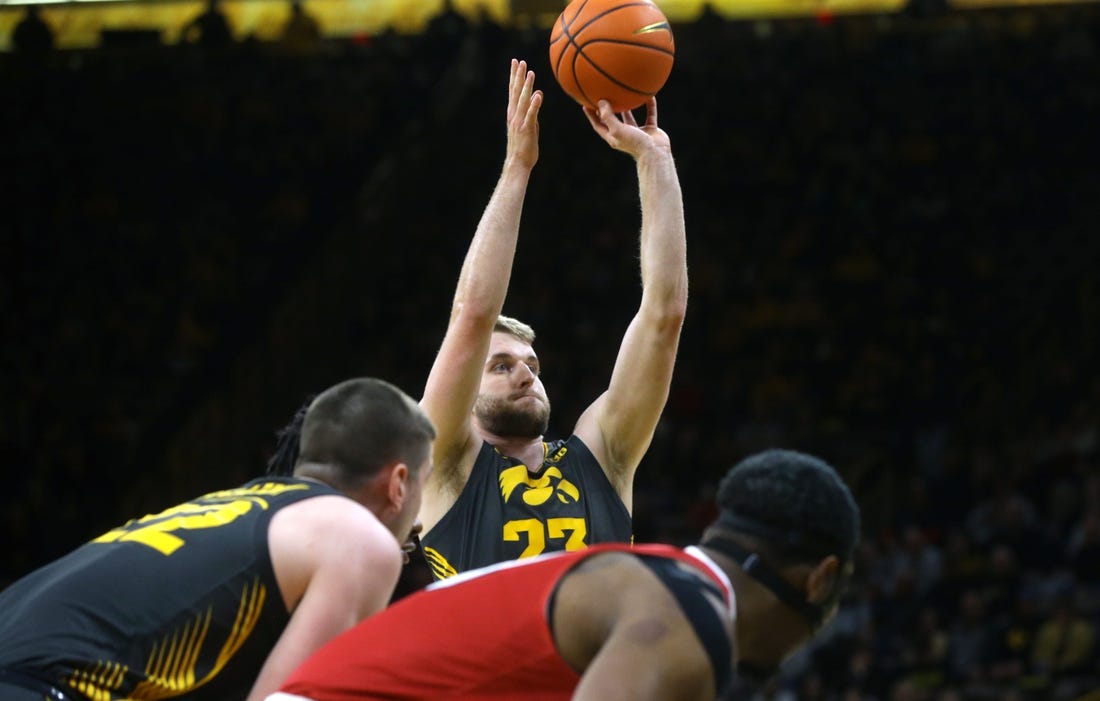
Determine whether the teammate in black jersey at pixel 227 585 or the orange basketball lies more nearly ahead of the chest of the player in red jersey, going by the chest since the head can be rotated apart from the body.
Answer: the orange basketball

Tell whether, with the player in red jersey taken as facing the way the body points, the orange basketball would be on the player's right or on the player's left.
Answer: on the player's left

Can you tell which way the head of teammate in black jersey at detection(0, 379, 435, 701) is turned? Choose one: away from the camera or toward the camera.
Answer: away from the camera

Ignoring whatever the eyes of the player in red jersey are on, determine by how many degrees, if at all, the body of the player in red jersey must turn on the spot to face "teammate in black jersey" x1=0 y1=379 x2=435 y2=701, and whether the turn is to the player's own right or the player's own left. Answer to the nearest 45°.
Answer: approximately 135° to the player's own left

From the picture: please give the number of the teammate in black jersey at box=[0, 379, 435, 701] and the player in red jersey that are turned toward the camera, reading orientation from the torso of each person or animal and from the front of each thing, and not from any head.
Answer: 0

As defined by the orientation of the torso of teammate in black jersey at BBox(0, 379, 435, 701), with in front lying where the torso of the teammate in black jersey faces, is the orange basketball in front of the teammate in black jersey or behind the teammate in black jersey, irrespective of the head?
in front

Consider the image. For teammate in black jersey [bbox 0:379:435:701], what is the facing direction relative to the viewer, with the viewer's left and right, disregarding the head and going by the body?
facing away from the viewer and to the right of the viewer

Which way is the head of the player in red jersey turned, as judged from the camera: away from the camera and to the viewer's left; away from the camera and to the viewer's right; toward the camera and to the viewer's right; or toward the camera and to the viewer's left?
away from the camera and to the viewer's right

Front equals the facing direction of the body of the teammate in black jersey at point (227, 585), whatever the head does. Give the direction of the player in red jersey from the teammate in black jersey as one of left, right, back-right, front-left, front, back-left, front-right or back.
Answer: right
